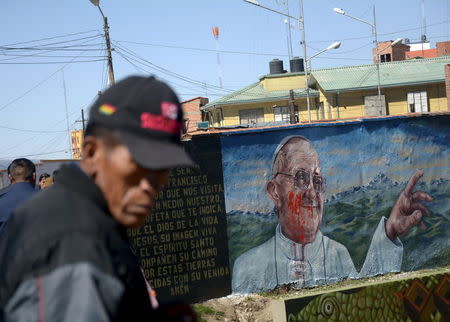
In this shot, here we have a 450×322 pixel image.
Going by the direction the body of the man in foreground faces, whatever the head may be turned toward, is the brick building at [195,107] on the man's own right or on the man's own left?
on the man's own left

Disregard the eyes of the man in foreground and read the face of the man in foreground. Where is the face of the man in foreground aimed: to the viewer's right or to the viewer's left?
to the viewer's right

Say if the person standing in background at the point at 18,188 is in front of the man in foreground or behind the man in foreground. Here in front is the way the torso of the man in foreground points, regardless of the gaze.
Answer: behind

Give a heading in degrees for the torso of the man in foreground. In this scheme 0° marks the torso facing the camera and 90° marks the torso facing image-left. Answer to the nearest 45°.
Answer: approximately 315°
